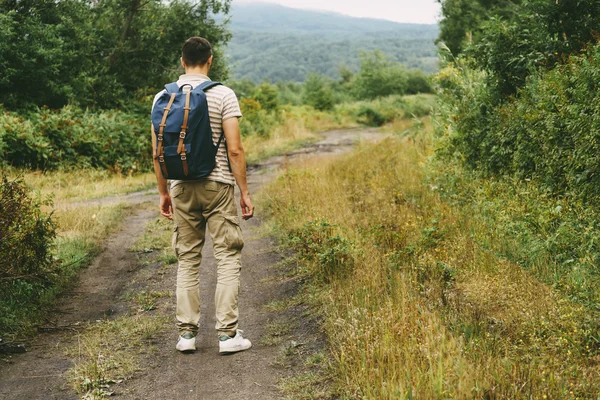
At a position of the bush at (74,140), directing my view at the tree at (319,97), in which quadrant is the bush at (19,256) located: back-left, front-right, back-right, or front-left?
back-right

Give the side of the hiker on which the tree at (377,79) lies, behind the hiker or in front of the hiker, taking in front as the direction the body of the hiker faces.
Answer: in front

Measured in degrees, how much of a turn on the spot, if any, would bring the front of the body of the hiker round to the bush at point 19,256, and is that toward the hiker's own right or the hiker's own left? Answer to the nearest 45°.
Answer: approximately 90° to the hiker's own left

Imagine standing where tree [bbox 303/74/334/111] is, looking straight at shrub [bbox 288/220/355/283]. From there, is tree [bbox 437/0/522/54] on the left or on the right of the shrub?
left

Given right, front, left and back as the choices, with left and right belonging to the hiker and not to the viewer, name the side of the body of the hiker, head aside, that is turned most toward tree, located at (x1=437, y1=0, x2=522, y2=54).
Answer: front

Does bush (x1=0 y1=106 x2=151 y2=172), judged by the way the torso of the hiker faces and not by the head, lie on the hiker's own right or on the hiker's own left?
on the hiker's own left

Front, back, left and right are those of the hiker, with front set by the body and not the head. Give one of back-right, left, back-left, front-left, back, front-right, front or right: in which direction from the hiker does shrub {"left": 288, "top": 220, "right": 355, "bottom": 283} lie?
front

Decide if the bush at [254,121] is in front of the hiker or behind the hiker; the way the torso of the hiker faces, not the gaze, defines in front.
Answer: in front

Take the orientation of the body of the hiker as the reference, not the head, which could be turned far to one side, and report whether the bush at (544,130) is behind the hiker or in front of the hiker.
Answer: in front

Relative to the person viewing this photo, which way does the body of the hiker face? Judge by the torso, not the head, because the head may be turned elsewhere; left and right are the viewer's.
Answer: facing away from the viewer and to the right of the viewer

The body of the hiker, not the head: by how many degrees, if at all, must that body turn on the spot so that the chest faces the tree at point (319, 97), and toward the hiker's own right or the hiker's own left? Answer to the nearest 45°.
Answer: approximately 45° to the hiker's own left
